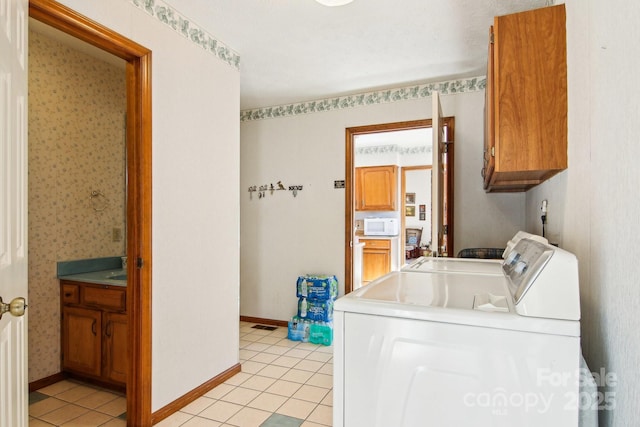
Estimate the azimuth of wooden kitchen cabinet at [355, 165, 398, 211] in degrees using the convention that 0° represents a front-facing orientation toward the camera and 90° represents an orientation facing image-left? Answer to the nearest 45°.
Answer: approximately 0°

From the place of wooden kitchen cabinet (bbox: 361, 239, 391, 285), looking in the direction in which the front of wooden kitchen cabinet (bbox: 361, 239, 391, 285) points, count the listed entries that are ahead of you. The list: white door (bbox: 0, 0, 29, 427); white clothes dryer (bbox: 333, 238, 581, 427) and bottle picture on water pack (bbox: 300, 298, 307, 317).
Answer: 3

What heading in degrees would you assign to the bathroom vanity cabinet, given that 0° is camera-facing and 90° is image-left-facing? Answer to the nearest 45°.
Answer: approximately 45°

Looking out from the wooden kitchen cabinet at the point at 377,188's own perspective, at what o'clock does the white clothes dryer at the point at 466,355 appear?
The white clothes dryer is roughly at 12 o'clock from the wooden kitchen cabinet.

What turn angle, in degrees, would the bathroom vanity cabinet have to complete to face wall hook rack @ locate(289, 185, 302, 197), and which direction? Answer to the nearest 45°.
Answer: approximately 135° to its left

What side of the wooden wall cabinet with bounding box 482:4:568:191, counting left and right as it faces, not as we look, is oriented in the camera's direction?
left

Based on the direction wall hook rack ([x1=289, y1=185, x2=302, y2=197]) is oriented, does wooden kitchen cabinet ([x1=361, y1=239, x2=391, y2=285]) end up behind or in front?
behind

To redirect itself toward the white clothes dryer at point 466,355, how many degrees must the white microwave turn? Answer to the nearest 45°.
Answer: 0° — it already faces it

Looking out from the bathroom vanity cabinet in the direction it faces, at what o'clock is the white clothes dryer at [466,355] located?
The white clothes dryer is roughly at 10 o'clock from the bathroom vanity cabinet.
